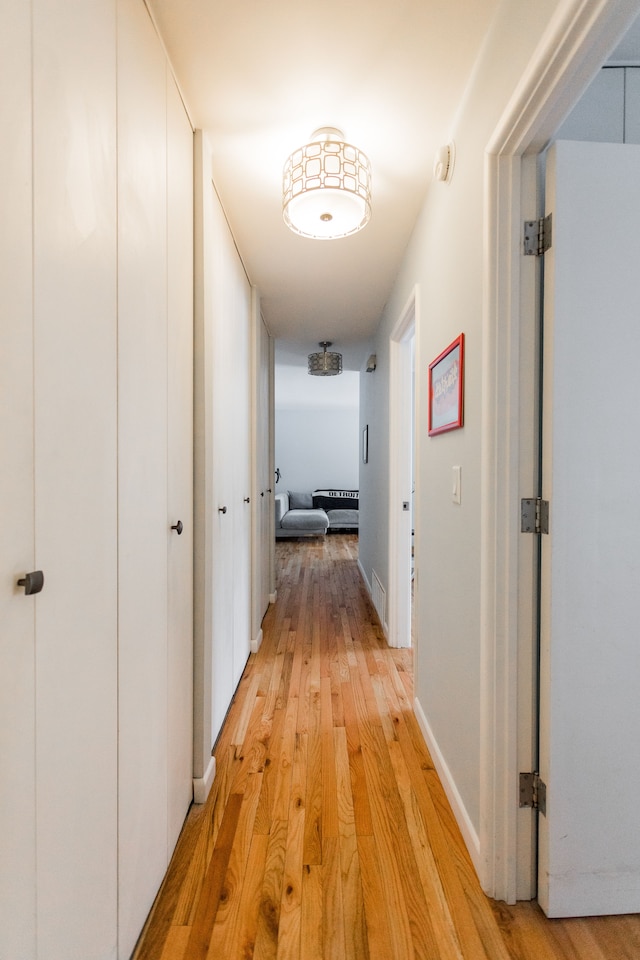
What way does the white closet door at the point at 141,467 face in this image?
to the viewer's right

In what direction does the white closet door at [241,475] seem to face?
to the viewer's right

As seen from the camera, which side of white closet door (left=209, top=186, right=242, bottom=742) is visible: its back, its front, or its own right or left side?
right

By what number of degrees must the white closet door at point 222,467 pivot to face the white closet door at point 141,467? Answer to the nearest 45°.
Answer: approximately 90° to its right

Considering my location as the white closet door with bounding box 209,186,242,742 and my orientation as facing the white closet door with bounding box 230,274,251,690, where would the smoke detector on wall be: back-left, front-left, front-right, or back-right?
back-right

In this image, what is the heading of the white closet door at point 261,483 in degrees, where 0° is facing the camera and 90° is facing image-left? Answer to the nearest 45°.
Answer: approximately 270°

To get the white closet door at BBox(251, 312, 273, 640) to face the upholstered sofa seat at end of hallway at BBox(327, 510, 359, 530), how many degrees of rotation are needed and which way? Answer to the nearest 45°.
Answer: approximately 90° to its left

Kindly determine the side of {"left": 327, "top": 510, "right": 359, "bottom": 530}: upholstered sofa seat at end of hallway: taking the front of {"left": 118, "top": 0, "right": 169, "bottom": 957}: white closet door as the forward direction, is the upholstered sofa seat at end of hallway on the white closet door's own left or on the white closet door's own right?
on the white closet door's own left

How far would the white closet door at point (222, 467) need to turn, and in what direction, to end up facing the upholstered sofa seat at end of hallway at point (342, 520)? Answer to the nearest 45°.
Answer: approximately 90° to its left
